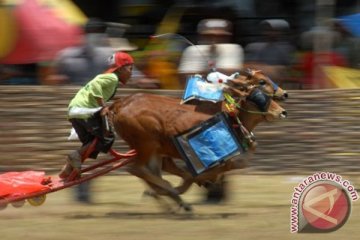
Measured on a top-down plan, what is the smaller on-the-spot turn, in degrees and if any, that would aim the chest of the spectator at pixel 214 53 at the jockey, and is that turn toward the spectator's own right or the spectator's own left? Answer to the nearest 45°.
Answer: approximately 45° to the spectator's own right

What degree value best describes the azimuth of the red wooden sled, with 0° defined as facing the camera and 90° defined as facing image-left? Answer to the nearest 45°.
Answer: approximately 270°

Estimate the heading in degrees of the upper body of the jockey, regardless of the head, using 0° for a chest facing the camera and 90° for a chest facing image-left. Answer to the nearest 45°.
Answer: approximately 270°

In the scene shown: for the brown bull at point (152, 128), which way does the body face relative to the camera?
to the viewer's right

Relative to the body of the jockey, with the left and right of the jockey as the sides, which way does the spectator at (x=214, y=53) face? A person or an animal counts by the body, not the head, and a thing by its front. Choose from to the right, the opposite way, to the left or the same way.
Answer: to the right

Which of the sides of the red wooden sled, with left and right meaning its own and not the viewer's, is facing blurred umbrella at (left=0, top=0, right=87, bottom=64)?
left

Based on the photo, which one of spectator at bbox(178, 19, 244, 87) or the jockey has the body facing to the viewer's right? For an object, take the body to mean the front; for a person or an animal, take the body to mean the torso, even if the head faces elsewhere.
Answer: the jockey

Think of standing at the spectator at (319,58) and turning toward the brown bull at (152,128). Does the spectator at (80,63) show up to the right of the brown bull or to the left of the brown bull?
right

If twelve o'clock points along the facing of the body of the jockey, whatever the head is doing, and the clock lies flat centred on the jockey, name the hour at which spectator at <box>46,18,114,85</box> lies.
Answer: The spectator is roughly at 9 o'clock from the jockey.

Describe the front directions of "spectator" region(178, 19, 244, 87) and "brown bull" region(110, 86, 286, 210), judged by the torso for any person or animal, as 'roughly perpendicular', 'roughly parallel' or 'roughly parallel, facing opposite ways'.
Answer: roughly perpendicular
